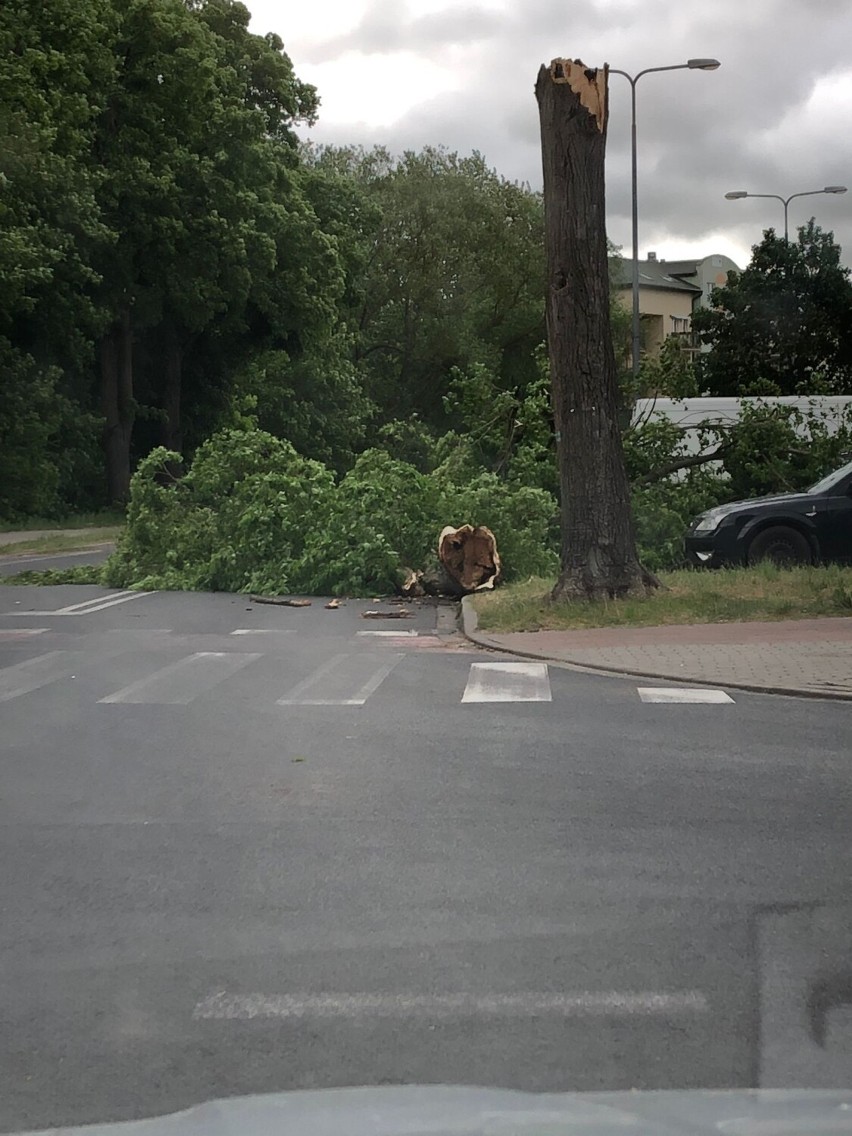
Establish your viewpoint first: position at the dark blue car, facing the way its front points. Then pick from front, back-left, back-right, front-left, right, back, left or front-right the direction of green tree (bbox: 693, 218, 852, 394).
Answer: right

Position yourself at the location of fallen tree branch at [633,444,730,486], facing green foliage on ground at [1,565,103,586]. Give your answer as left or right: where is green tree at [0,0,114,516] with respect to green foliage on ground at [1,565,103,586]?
right

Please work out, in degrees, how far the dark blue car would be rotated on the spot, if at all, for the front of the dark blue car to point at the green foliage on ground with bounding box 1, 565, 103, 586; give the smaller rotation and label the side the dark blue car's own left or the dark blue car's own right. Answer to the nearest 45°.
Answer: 0° — it already faces it

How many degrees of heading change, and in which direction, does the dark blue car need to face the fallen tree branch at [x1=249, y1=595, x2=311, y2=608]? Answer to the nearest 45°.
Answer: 0° — it already faces it

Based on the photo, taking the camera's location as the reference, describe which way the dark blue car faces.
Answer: facing to the left of the viewer

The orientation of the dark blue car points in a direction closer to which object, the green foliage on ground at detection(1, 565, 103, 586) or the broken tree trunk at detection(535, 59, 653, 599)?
the green foliage on ground

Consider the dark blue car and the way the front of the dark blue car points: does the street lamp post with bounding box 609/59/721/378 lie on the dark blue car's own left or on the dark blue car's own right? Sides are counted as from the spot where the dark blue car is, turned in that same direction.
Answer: on the dark blue car's own right

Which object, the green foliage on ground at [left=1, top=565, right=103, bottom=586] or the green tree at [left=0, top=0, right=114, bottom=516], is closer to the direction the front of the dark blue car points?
the green foliage on ground

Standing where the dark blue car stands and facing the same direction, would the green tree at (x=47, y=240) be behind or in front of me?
in front

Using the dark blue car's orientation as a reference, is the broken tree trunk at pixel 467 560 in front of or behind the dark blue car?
in front

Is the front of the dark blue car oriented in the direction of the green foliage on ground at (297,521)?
yes

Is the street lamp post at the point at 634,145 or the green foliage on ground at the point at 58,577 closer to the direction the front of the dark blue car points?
the green foliage on ground
